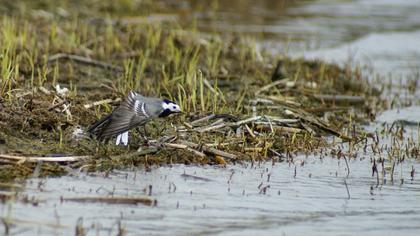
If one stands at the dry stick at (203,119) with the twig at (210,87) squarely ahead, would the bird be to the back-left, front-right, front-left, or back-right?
back-left

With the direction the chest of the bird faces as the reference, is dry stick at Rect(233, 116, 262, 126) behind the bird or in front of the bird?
in front

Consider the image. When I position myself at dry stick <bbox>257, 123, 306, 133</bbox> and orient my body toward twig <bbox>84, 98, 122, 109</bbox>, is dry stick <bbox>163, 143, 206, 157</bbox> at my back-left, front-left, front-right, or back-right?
front-left

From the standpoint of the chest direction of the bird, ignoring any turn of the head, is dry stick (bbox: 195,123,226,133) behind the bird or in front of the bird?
in front

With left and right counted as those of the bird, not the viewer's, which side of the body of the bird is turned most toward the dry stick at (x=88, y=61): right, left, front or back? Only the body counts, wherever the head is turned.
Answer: left

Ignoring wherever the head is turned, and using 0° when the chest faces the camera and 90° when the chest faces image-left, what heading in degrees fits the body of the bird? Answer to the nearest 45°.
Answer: approximately 270°

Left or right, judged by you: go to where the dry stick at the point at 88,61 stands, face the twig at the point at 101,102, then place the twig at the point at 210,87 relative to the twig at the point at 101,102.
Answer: left

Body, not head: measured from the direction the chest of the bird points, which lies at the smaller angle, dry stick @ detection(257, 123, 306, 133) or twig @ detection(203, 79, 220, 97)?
the dry stick
